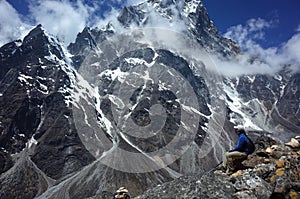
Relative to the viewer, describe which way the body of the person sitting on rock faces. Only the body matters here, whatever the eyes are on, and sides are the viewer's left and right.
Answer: facing to the left of the viewer

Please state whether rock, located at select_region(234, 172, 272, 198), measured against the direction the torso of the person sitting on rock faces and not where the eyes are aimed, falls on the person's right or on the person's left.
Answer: on the person's left
